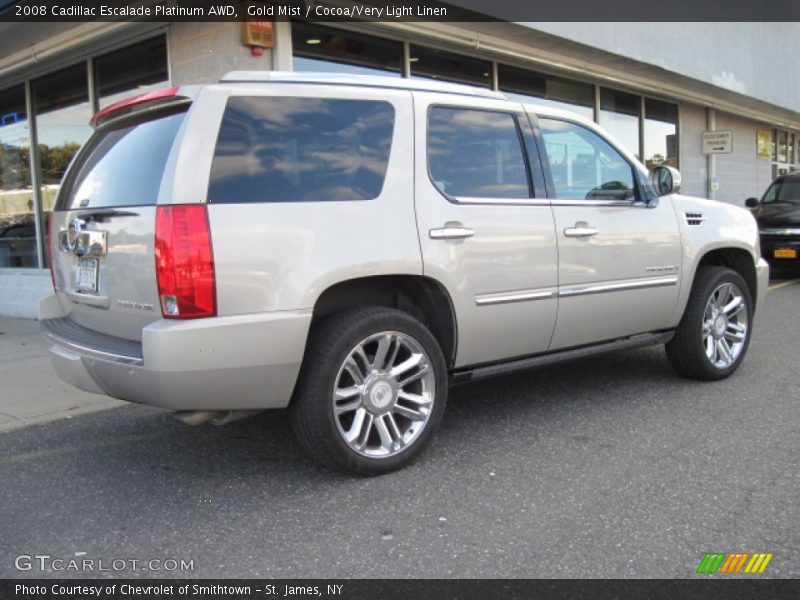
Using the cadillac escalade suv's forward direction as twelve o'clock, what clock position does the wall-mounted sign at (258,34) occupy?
The wall-mounted sign is roughly at 10 o'clock from the cadillac escalade suv.

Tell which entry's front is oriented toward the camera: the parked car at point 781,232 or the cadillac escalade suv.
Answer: the parked car

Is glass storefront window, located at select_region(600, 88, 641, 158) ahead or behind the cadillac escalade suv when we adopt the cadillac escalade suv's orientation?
ahead

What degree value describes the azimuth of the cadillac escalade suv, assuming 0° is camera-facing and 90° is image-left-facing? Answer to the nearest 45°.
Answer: approximately 225°

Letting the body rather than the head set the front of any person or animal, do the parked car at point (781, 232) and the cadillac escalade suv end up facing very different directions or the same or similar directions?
very different directions

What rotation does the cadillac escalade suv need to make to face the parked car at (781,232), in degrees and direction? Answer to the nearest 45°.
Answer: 0° — it already faces it

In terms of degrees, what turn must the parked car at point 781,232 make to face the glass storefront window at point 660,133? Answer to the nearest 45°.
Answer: approximately 135° to its right

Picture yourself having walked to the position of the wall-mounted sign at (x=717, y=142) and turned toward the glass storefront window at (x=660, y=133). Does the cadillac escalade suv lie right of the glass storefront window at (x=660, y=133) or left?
left

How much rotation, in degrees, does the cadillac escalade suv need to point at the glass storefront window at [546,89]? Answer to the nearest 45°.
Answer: approximately 45° to its left

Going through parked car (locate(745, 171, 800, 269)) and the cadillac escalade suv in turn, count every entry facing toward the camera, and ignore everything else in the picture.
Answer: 1

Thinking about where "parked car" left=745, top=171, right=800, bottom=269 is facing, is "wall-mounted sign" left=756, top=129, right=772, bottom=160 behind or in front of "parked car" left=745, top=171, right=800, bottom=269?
behind

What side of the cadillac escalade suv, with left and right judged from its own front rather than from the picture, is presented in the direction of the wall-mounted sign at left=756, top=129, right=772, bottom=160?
front

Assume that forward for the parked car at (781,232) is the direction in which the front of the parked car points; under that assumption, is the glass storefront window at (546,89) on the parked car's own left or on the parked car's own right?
on the parked car's own right

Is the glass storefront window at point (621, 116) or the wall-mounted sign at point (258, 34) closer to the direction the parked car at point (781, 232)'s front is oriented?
the wall-mounted sign

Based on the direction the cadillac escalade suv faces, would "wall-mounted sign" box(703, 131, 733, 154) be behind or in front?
in front

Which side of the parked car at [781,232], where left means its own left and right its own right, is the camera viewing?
front
